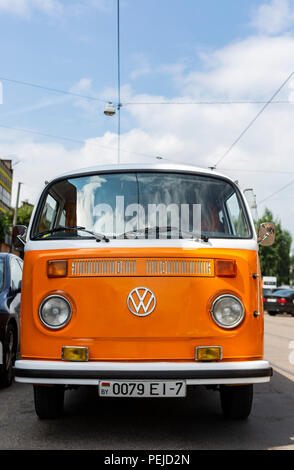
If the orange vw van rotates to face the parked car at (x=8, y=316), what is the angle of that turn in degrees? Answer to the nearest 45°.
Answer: approximately 135° to its right

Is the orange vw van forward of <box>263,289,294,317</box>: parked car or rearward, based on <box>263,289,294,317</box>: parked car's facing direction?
rearward

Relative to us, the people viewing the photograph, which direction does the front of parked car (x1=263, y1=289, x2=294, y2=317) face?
facing away from the viewer and to the right of the viewer

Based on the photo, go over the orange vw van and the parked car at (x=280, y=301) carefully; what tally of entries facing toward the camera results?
1

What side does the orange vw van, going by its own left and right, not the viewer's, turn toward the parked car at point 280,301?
back

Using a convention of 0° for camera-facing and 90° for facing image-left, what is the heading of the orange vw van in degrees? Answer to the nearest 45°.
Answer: approximately 0°
